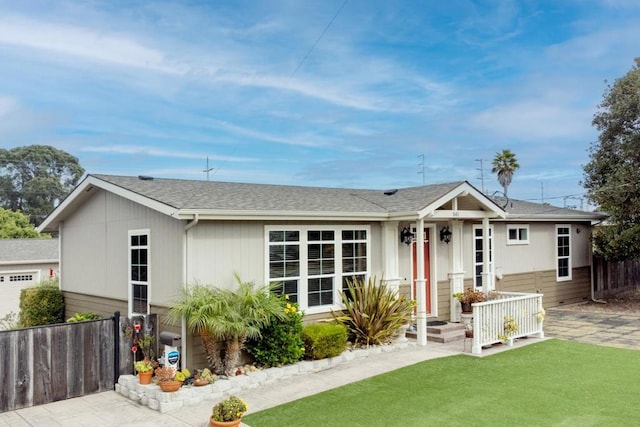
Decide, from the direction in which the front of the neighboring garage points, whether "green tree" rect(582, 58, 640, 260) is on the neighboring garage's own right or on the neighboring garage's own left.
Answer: on the neighboring garage's own left

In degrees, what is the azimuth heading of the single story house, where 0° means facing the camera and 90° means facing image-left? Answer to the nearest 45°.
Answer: approximately 315°

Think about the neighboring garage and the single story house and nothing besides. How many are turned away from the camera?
0

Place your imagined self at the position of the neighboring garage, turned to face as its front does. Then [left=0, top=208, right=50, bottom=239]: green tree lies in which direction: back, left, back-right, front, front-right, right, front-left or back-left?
back

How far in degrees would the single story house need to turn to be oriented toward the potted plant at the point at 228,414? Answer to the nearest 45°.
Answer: approximately 45° to its right

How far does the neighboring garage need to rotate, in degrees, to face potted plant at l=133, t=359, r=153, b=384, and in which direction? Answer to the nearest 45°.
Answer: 0° — it already faces it

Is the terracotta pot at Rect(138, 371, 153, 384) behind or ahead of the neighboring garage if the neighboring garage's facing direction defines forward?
ahead

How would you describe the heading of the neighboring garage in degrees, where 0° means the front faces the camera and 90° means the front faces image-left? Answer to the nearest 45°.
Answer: approximately 0°

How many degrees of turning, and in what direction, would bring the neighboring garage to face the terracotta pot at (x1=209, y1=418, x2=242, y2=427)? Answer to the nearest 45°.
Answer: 0° — it already faces it

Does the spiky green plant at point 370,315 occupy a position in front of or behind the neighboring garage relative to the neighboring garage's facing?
in front
